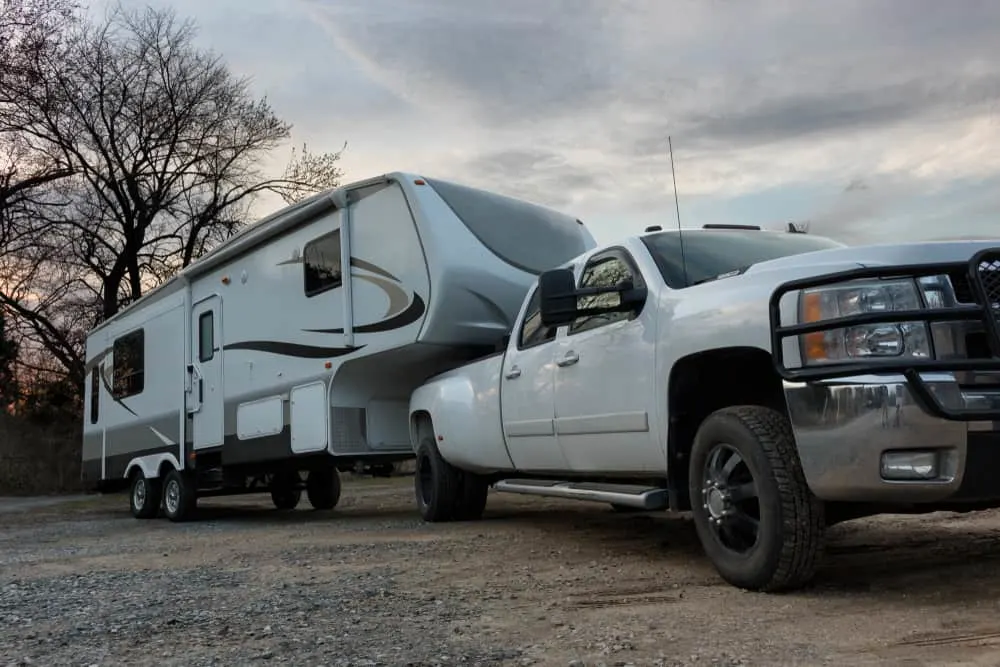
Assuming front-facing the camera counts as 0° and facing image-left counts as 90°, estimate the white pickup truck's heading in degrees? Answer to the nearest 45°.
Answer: approximately 315°
